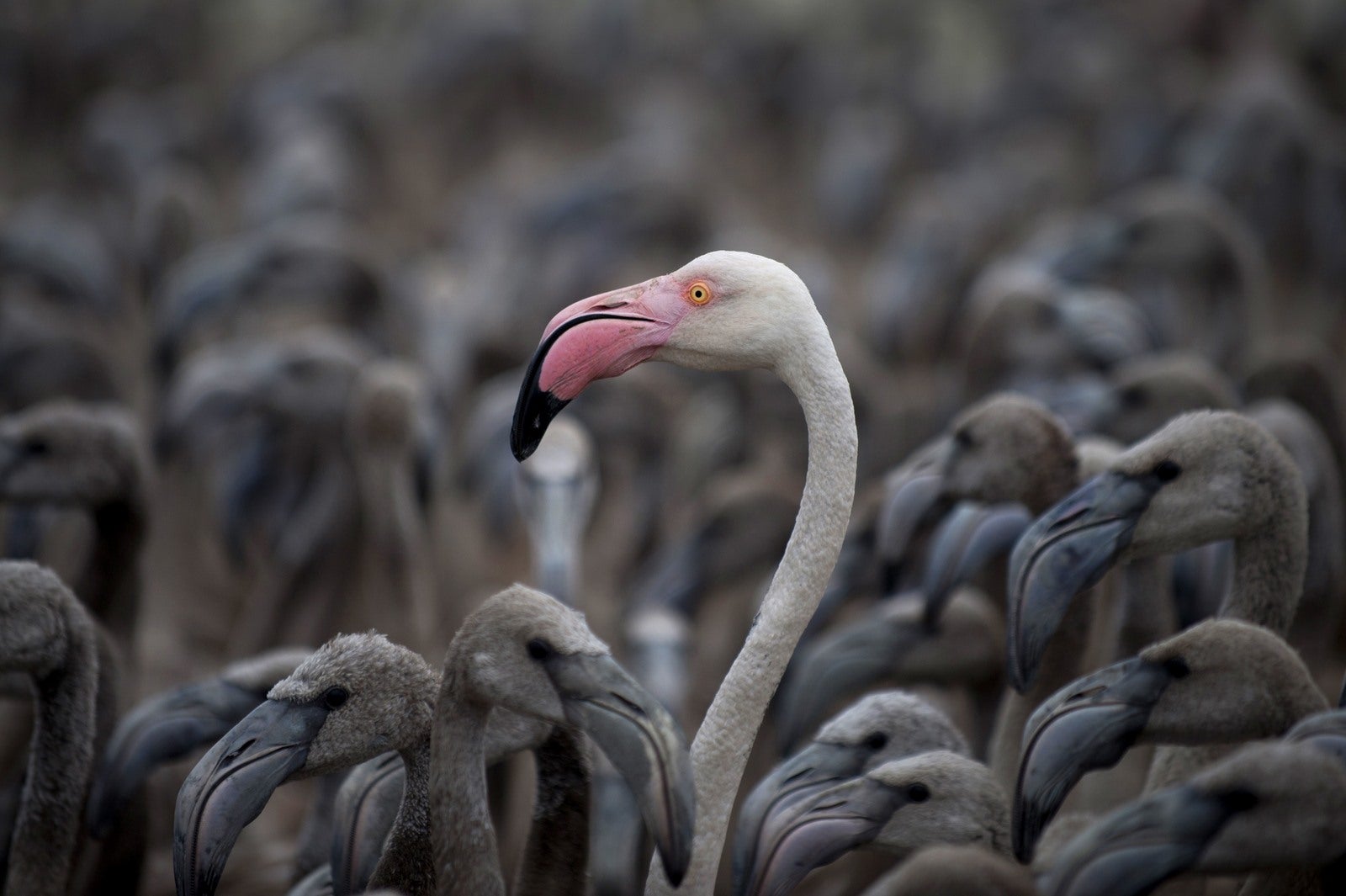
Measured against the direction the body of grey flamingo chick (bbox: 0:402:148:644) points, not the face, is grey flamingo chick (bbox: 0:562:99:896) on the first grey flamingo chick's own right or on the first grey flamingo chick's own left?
on the first grey flamingo chick's own left

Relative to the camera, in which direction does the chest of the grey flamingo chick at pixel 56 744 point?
to the viewer's left

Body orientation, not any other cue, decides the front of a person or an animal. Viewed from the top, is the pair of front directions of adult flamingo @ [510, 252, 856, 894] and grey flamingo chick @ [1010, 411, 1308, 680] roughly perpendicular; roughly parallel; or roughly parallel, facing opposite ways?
roughly parallel

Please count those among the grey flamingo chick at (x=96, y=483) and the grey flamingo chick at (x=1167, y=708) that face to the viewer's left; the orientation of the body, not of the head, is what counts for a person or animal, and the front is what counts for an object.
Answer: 2

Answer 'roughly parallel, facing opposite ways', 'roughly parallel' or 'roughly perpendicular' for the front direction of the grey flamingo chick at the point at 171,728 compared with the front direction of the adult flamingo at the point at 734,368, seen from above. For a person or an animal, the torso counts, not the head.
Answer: roughly parallel

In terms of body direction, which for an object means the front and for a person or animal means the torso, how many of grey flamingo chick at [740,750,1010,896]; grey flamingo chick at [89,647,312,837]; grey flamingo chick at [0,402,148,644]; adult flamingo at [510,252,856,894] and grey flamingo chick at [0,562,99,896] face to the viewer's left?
5

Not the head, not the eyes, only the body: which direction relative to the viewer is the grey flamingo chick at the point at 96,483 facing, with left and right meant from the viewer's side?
facing to the left of the viewer

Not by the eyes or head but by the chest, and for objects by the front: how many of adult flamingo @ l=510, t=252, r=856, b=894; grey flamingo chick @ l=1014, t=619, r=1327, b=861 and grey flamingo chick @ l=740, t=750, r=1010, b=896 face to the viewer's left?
3

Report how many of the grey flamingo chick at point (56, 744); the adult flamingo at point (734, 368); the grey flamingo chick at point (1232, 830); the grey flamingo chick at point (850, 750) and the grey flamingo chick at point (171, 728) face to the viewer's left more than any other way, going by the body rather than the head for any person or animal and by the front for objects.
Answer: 5

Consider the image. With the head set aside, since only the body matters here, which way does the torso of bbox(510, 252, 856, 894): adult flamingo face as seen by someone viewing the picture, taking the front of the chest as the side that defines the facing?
to the viewer's left

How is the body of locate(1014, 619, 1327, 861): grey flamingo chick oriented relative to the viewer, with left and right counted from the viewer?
facing to the left of the viewer

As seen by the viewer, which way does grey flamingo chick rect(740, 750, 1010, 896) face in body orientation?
to the viewer's left

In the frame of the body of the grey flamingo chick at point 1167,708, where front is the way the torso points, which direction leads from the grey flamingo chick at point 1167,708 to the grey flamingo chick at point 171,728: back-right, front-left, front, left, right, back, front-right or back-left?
front

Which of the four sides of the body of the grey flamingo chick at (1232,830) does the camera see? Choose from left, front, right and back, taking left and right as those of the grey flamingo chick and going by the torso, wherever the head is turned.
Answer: left

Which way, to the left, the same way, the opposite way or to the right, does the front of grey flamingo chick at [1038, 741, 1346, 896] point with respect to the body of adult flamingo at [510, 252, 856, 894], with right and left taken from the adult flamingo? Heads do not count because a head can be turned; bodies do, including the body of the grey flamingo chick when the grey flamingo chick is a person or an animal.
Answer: the same way

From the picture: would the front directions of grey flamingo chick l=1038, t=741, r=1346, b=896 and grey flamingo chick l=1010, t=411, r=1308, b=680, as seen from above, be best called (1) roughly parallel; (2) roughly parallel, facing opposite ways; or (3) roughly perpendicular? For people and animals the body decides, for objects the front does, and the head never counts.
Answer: roughly parallel

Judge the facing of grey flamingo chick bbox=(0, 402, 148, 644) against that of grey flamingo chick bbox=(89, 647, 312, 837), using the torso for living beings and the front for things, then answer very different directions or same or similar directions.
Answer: same or similar directions
